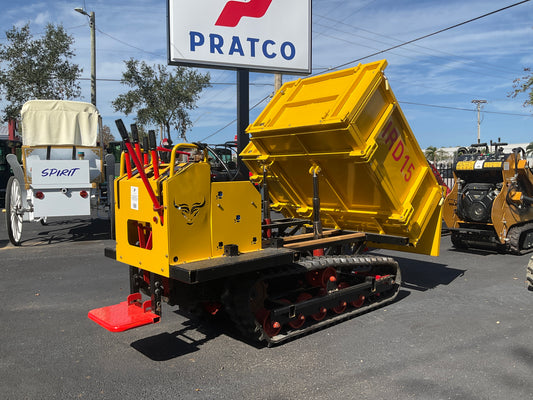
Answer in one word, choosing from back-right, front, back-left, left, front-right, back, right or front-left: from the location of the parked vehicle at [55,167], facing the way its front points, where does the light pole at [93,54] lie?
front

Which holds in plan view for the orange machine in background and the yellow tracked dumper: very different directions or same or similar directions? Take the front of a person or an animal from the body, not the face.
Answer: same or similar directions

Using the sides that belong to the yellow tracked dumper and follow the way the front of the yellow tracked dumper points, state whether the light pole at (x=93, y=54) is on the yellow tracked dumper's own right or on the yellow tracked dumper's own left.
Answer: on the yellow tracked dumper's own left

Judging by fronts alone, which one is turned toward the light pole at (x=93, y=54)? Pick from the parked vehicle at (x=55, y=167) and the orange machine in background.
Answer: the parked vehicle

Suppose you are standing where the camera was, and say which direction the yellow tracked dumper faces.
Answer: facing away from the viewer and to the right of the viewer

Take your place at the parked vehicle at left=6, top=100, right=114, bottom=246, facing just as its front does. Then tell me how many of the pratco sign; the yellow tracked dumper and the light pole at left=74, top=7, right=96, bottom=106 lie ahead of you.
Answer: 1

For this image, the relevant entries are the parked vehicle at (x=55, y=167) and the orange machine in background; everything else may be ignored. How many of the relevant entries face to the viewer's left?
0

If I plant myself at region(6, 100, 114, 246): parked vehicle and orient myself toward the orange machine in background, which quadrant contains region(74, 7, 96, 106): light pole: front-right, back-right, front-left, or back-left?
back-left

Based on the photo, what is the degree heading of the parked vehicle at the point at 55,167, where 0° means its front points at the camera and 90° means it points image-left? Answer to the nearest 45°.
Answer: approximately 180°

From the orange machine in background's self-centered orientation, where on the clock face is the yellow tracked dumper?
The yellow tracked dumper is roughly at 5 o'clock from the orange machine in background.

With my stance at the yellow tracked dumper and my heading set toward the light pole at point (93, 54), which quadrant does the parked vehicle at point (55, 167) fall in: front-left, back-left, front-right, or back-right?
front-left

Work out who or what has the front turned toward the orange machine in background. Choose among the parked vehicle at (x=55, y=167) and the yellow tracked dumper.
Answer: the yellow tracked dumper

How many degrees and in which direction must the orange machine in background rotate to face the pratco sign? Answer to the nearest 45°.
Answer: approximately 90° to its left

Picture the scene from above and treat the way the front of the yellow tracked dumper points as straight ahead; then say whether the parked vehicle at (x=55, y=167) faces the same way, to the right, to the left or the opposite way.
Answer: to the left
